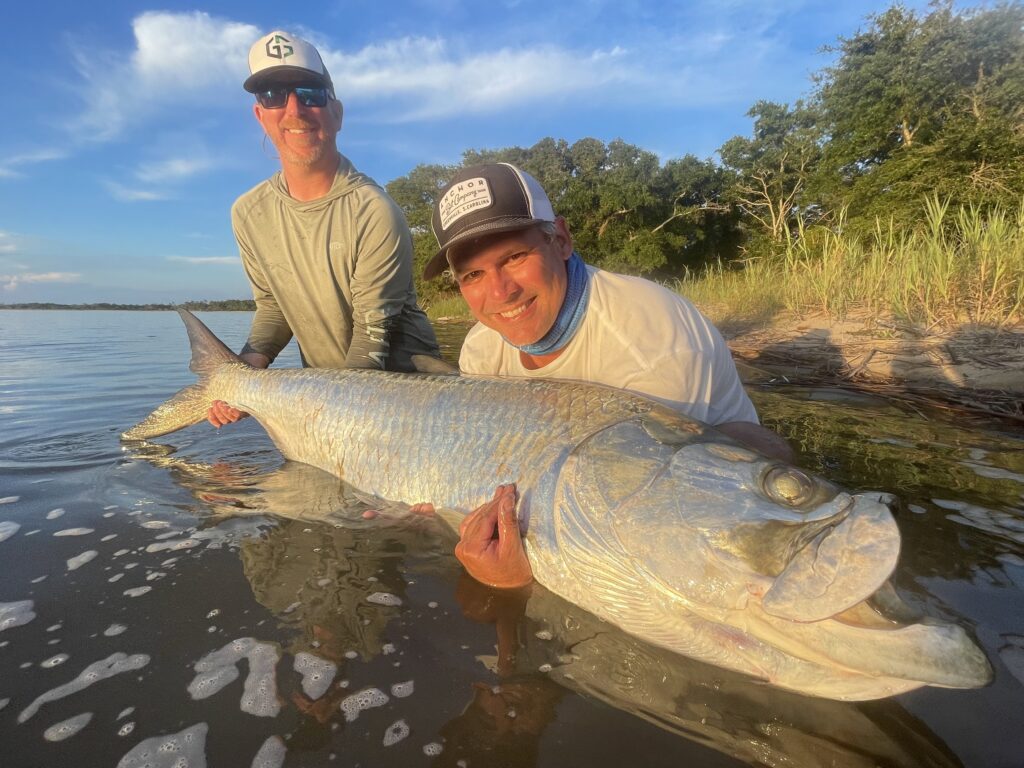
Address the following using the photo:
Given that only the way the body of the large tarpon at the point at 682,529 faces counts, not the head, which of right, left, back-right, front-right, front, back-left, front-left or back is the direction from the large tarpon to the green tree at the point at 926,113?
left

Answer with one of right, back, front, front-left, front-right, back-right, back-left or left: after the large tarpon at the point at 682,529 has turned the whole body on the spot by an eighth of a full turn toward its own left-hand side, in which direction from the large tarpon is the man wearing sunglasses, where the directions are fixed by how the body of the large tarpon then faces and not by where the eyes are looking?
back-left

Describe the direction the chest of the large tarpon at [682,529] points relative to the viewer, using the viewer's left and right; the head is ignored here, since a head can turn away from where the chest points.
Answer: facing the viewer and to the right of the viewer

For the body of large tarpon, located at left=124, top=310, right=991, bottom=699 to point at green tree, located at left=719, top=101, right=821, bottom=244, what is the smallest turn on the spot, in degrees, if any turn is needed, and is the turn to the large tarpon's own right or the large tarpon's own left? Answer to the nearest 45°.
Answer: approximately 90° to the large tarpon's own left
